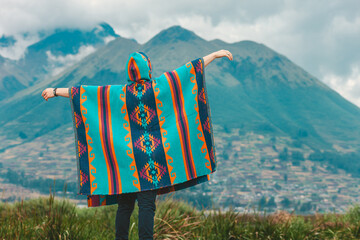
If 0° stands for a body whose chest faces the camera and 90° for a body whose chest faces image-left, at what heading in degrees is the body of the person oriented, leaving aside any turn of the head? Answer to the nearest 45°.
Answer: approximately 180°

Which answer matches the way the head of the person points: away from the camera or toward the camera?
away from the camera
